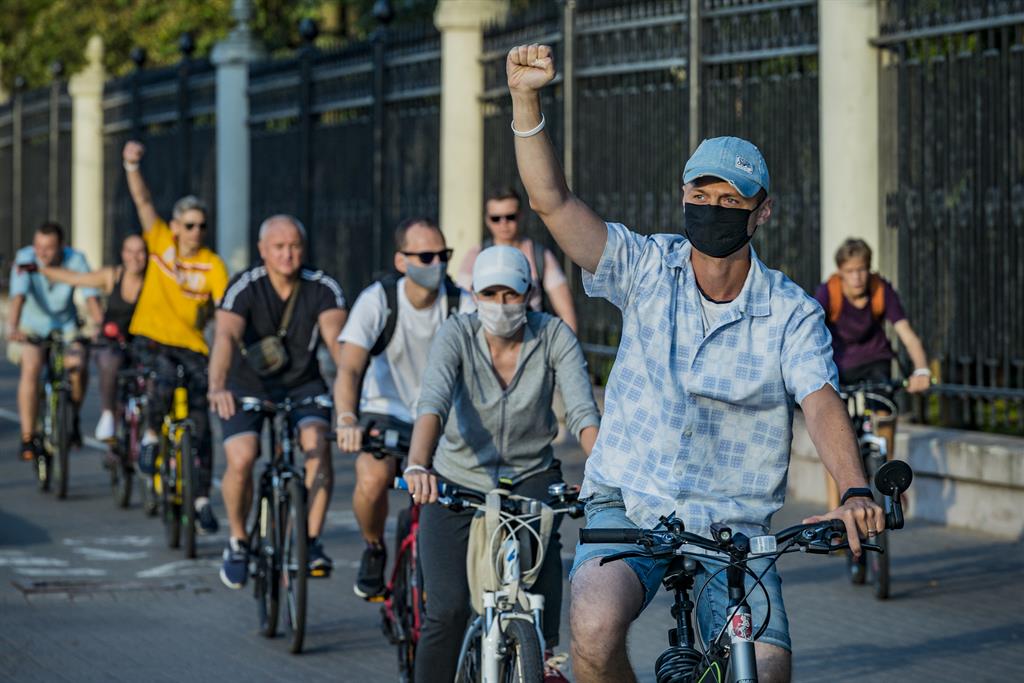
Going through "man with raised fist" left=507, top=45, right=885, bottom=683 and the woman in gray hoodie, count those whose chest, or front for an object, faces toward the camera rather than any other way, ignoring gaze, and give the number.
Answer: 2

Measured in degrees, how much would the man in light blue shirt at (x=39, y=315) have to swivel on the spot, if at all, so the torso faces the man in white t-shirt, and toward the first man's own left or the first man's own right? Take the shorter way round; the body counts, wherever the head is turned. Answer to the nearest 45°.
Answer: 0° — they already face them

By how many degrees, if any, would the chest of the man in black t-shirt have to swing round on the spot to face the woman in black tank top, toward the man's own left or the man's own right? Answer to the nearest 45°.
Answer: approximately 180°

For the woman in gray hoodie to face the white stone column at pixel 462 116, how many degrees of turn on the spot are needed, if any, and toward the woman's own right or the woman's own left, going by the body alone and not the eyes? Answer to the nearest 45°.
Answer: approximately 180°

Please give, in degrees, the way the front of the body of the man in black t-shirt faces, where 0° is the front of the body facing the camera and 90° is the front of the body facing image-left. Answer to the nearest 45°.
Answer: approximately 0°
